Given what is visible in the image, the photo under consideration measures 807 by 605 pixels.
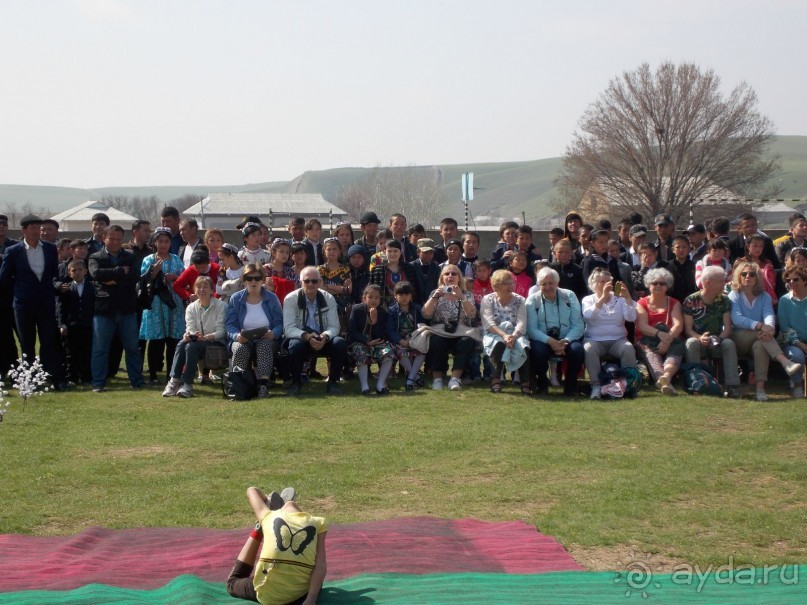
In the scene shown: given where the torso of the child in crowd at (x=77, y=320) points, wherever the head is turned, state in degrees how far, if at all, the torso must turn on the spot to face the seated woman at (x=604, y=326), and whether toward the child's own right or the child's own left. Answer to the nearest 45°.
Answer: approximately 45° to the child's own left

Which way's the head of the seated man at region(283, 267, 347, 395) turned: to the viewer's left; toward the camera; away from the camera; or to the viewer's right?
toward the camera

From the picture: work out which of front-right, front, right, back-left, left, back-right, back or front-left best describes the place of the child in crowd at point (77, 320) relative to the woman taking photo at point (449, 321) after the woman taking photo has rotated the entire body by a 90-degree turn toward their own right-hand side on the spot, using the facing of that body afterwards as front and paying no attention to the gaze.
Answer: front

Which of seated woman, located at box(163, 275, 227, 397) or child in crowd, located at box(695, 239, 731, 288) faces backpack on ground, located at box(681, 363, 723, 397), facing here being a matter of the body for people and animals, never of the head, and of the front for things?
the child in crowd

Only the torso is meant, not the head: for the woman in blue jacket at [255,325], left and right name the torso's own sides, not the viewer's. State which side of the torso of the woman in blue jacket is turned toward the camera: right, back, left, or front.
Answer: front

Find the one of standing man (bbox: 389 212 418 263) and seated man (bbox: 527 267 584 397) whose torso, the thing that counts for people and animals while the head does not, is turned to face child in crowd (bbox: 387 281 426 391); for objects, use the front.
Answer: the standing man

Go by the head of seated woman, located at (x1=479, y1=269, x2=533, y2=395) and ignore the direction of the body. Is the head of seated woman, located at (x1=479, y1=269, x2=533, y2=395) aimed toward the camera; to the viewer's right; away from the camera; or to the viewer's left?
toward the camera

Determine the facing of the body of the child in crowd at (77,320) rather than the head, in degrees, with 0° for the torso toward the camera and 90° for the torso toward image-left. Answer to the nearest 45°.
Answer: approximately 0°

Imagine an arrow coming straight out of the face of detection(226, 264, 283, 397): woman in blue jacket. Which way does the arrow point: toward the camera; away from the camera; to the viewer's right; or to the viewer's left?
toward the camera

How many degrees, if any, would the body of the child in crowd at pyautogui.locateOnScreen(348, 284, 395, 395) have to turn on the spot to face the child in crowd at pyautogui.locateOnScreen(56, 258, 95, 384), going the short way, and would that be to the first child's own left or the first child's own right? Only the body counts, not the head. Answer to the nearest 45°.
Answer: approximately 90° to the first child's own right

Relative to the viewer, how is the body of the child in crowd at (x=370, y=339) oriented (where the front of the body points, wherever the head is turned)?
toward the camera

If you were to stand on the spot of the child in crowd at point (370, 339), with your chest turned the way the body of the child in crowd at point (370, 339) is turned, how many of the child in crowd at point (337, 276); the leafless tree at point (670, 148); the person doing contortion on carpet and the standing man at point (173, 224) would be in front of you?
1

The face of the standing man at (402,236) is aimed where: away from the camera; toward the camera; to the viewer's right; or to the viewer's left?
toward the camera

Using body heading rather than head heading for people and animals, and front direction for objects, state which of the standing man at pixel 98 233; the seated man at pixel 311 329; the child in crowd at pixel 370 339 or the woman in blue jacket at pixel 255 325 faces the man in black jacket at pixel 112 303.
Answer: the standing man

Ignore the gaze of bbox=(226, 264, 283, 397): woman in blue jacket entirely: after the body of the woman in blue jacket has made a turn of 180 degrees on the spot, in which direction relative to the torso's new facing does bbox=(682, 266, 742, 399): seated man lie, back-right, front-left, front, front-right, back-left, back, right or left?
right

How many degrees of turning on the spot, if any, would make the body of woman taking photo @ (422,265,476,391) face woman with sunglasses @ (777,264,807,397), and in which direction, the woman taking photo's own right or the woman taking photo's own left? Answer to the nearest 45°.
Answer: approximately 90° to the woman taking photo's own left
